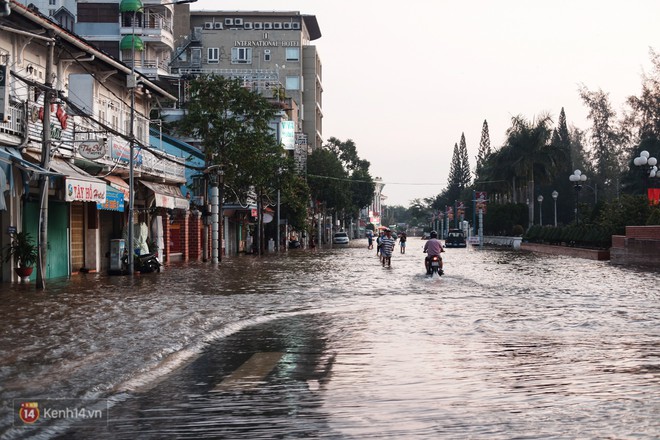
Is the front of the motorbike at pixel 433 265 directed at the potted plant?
no

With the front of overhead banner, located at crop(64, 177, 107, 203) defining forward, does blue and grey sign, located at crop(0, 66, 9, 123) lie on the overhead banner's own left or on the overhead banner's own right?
on the overhead banner's own right

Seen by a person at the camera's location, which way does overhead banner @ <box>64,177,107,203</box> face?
facing the viewer and to the right of the viewer
